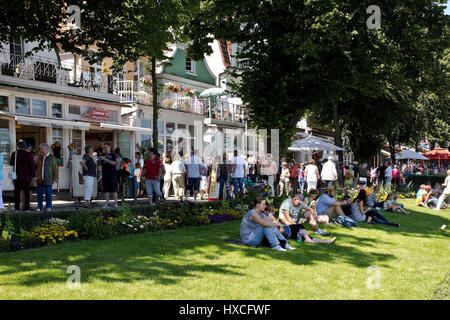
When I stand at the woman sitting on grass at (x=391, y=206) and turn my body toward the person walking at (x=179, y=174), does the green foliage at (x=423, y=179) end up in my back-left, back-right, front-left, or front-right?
back-right

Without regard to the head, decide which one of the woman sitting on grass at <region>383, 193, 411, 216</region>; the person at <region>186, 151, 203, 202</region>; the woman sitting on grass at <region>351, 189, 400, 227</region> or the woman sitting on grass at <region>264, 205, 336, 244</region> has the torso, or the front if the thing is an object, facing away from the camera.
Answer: the person

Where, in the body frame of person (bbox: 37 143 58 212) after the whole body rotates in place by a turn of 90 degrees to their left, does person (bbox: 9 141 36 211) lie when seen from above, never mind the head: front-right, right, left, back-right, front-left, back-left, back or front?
back

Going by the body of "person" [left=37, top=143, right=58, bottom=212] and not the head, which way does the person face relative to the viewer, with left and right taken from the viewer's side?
facing the viewer and to the left of the viewer

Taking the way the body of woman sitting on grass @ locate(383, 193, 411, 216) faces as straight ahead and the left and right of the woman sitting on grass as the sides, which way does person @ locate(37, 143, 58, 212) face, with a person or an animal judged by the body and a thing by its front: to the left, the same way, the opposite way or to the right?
to the right

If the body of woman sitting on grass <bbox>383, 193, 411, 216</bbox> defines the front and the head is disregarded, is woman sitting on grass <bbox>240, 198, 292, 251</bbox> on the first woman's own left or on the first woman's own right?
on the first woman's own right

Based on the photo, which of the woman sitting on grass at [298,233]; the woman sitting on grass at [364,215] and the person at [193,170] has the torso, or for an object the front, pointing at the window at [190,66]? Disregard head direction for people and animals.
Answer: the person
